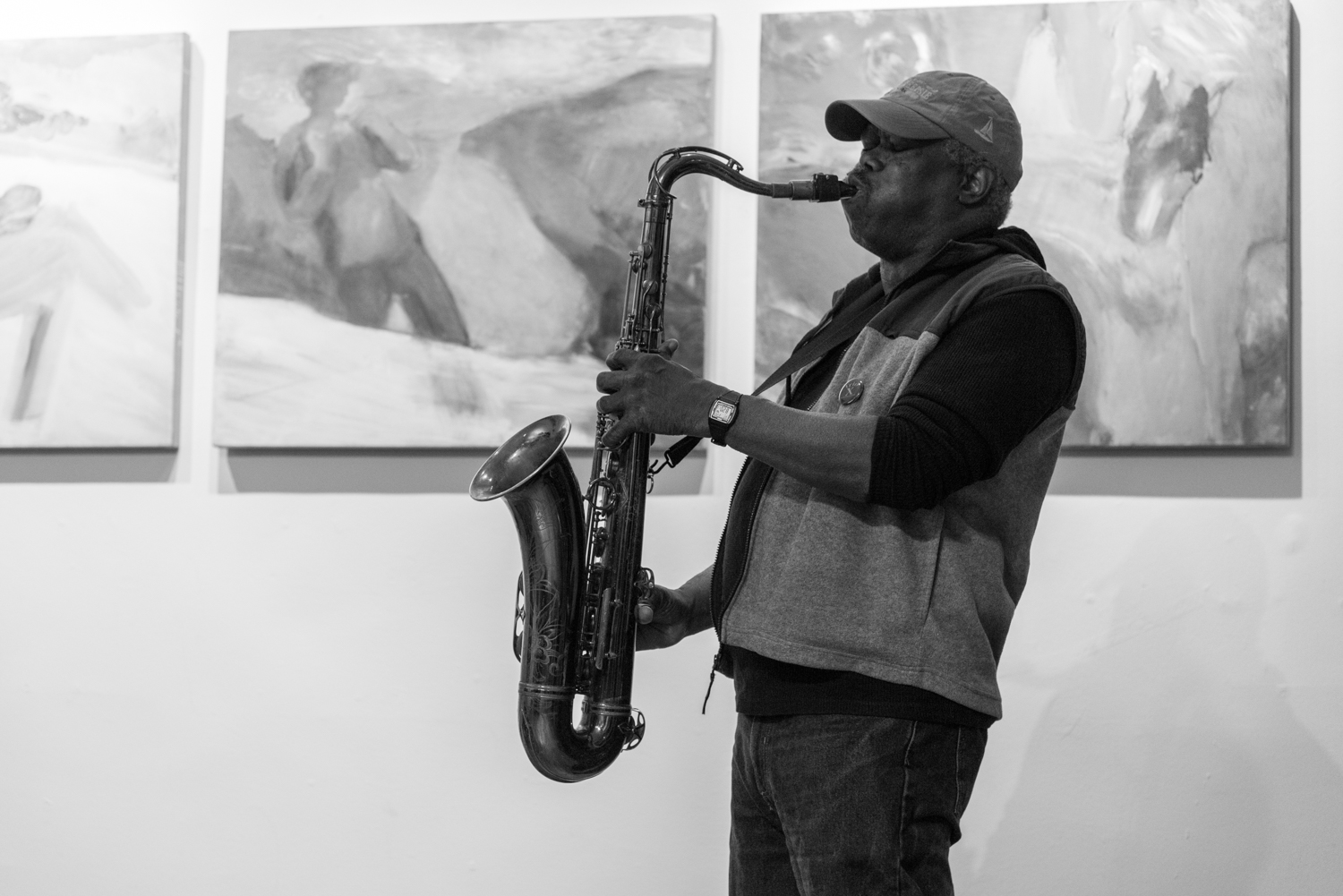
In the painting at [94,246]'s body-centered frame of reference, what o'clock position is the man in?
The man is roughly at 11 o'clock from the painting.

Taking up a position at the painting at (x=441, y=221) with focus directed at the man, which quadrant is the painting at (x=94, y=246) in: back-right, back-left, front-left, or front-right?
back-right

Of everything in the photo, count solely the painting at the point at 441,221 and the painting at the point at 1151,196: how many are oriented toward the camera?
2

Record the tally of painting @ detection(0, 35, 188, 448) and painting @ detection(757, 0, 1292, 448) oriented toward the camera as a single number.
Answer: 2

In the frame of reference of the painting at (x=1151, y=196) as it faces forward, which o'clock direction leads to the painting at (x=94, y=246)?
the painting at (x=94, y=246) is roughly at 3 o'clock from the painting at (x=1151, y=196).

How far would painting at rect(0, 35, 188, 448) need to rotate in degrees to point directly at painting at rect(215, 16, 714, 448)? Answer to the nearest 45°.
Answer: approximately 45° to its left

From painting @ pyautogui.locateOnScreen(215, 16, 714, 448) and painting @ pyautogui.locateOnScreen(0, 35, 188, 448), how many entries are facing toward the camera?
2

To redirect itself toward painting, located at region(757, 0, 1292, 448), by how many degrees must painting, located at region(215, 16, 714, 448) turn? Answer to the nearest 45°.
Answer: approximately 90° to its left

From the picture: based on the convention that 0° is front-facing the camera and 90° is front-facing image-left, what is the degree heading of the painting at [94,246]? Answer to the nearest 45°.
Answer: approximately 0°

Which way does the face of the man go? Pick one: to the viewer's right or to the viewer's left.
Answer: to the viewer's left

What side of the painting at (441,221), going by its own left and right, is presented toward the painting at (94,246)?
right
